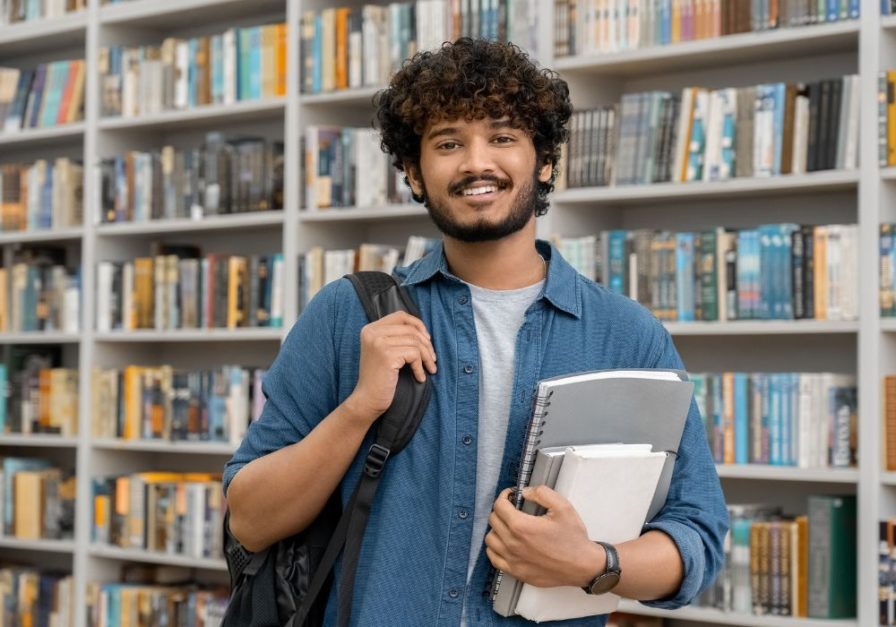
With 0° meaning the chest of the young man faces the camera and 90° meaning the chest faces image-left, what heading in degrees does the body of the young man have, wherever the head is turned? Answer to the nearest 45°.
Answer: approximately 0°

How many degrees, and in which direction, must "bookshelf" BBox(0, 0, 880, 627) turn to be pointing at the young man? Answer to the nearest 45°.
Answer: approximately 45° to its left

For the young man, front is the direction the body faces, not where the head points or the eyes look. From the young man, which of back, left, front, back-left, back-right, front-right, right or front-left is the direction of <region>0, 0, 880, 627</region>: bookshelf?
back
